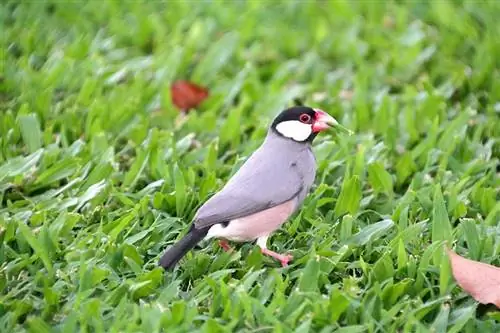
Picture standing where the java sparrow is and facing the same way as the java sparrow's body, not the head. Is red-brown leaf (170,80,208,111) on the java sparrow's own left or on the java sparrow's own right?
on the java sparrow's own left

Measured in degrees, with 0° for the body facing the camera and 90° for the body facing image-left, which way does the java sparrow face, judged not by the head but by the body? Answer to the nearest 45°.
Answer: approximately 270°
